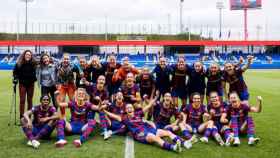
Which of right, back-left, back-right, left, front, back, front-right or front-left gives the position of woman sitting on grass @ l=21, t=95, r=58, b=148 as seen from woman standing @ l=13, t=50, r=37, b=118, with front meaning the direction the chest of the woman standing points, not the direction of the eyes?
front

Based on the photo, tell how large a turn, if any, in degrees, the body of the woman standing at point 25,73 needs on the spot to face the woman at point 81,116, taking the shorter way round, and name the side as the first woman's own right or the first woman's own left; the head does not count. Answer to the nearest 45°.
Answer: approximately 45° to the first woman's own left

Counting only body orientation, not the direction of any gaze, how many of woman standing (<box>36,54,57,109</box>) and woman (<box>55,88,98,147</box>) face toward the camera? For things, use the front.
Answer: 2

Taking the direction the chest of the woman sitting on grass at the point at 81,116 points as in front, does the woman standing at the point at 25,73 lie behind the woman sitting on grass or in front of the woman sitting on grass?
behind

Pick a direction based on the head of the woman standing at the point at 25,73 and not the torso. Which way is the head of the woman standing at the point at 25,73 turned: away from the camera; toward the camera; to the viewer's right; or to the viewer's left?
toward the camera

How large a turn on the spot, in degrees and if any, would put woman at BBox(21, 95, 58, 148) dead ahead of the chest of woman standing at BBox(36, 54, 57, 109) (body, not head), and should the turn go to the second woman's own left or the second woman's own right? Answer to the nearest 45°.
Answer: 0° — they already face them

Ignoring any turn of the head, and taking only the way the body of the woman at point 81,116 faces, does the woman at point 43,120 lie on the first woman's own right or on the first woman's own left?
on the first woman's own right

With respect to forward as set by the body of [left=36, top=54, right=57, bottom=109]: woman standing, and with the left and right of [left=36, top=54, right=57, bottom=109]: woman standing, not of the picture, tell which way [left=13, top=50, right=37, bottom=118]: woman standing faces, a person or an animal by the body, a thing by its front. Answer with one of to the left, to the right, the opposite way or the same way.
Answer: the same way

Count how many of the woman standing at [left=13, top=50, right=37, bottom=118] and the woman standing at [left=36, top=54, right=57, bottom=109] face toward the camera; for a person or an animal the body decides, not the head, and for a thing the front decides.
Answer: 2

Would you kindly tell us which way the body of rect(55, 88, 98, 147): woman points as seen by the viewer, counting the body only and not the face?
toward the camera

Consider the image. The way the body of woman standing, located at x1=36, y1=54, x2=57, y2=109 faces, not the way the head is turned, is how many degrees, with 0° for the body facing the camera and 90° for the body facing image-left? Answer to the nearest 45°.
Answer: approximately 0°

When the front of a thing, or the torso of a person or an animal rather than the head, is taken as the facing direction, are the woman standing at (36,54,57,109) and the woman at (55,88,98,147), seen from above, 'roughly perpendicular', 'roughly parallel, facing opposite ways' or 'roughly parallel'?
roughly parallel

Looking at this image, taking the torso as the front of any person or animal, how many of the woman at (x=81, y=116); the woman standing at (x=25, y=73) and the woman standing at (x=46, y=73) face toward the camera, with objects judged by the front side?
3
